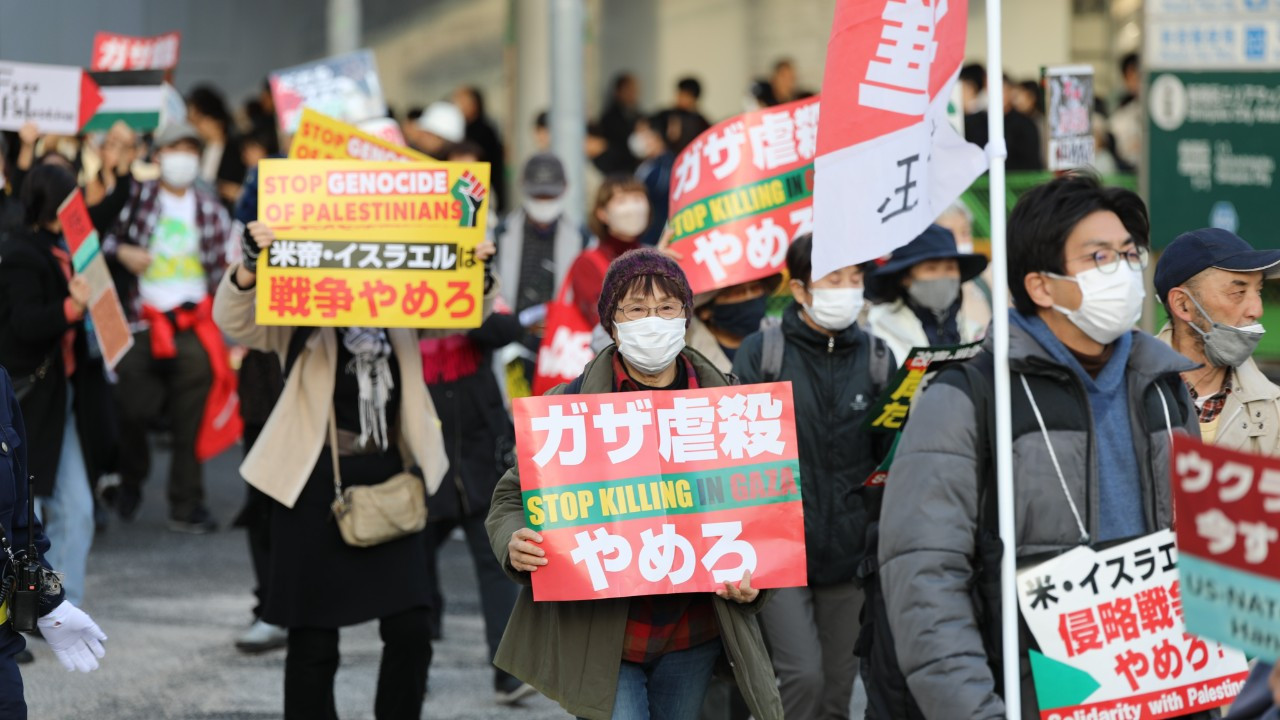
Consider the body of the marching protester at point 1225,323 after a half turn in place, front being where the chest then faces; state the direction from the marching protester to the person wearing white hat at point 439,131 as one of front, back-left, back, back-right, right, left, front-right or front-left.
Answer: front

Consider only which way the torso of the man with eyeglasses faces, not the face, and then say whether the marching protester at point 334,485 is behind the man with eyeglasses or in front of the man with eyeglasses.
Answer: behind

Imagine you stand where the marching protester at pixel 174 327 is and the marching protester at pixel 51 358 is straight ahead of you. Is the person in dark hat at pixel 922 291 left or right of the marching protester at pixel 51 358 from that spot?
left

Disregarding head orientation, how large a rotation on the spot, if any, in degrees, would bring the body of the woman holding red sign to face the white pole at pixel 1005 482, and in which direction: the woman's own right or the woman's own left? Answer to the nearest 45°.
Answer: approximately 45° to the woman's own left

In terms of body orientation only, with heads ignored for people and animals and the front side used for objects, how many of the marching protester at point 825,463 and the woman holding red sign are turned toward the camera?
2

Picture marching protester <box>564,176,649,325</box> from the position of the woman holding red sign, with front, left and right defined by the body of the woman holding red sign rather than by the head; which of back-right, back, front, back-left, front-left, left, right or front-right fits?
back

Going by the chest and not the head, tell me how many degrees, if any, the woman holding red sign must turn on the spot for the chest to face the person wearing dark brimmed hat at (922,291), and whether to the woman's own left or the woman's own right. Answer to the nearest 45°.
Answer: approximately 135° to the woman's own left

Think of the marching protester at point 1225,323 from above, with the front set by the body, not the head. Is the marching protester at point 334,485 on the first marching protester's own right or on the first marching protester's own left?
on the first marching protester's own right
